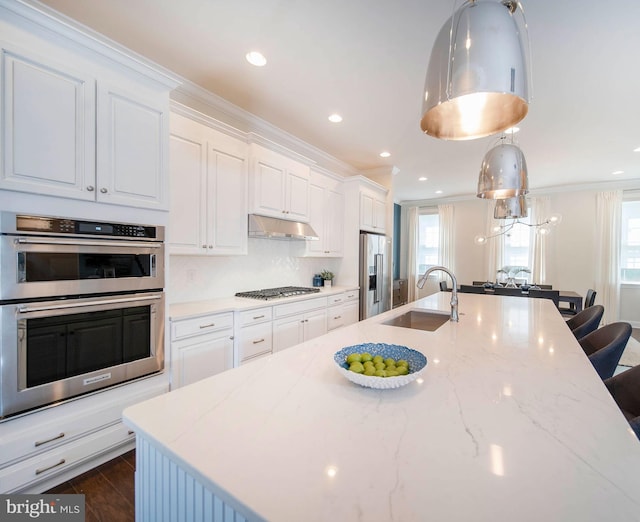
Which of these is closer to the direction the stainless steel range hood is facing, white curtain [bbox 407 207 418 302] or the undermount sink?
the undermount sink

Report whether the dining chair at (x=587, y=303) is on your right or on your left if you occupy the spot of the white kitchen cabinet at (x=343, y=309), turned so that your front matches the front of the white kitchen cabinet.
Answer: on your left

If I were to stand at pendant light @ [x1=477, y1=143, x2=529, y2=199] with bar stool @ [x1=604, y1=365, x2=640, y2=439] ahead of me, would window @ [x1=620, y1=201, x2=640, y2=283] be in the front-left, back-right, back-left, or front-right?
back-left

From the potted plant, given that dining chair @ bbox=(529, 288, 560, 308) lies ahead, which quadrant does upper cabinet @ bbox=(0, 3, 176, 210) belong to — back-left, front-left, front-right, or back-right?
back-right

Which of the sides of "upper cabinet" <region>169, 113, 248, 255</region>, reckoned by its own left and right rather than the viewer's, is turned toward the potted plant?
left

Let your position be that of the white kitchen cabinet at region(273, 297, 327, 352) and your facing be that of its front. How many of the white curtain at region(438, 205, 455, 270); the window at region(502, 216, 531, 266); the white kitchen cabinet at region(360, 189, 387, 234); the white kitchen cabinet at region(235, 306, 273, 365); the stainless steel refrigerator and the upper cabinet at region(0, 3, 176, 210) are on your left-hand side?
4
